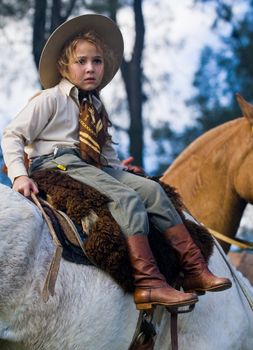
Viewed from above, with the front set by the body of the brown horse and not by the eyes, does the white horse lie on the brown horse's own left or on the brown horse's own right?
on the brown horse's own right

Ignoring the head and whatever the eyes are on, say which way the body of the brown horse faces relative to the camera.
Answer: to the viewer's right

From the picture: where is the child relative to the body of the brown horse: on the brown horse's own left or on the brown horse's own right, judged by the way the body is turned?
on the brown horse's own right

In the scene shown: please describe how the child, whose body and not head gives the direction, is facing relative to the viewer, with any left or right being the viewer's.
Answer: facing the viewer and to the right of the viewer

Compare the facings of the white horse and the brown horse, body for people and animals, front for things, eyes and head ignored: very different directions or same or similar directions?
same or similar directions

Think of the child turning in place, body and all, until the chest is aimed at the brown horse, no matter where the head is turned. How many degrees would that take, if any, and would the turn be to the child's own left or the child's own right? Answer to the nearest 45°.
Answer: approximately 90° to the child's own left
